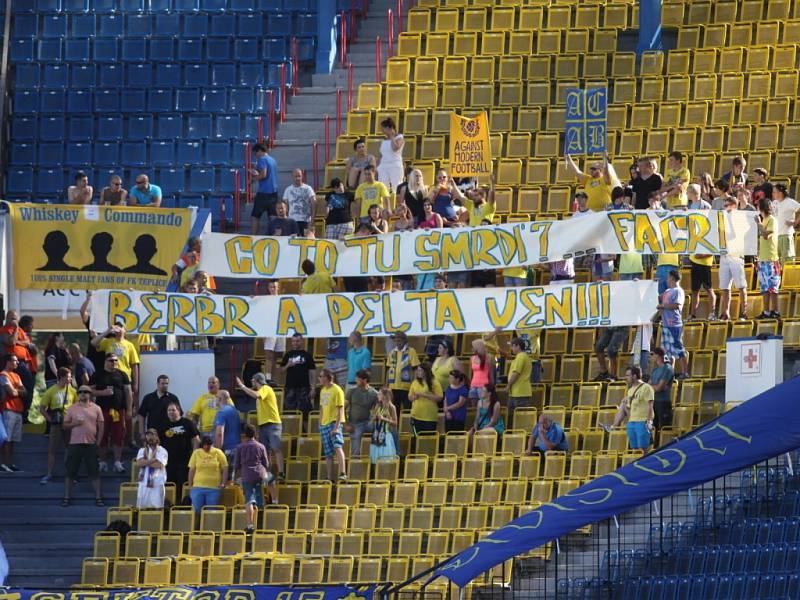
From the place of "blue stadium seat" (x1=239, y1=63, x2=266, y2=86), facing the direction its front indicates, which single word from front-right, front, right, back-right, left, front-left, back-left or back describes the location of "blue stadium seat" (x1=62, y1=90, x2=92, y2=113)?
right

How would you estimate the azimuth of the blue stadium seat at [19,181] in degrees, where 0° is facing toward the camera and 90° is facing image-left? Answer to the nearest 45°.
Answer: approximately 0°

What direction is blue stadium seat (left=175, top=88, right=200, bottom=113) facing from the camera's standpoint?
toward the camera

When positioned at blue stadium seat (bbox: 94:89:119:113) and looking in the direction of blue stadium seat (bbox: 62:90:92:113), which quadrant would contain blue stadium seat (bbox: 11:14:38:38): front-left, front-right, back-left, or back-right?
front-right

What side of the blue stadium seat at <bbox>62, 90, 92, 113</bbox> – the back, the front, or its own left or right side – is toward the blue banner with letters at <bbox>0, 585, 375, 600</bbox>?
front

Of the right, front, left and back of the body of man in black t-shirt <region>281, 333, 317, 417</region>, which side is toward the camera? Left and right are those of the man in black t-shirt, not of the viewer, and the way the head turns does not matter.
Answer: front

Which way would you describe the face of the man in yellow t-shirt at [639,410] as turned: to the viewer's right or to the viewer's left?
to the viewer's left

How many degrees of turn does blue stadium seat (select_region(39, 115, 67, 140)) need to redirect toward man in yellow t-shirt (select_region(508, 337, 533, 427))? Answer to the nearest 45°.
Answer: approximately 45° to its left

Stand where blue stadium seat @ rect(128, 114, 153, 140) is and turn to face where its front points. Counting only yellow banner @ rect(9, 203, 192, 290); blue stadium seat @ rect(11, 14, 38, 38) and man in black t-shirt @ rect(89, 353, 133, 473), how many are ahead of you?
2

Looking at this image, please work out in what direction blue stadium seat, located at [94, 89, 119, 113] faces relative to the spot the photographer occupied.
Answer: facing the viewer
